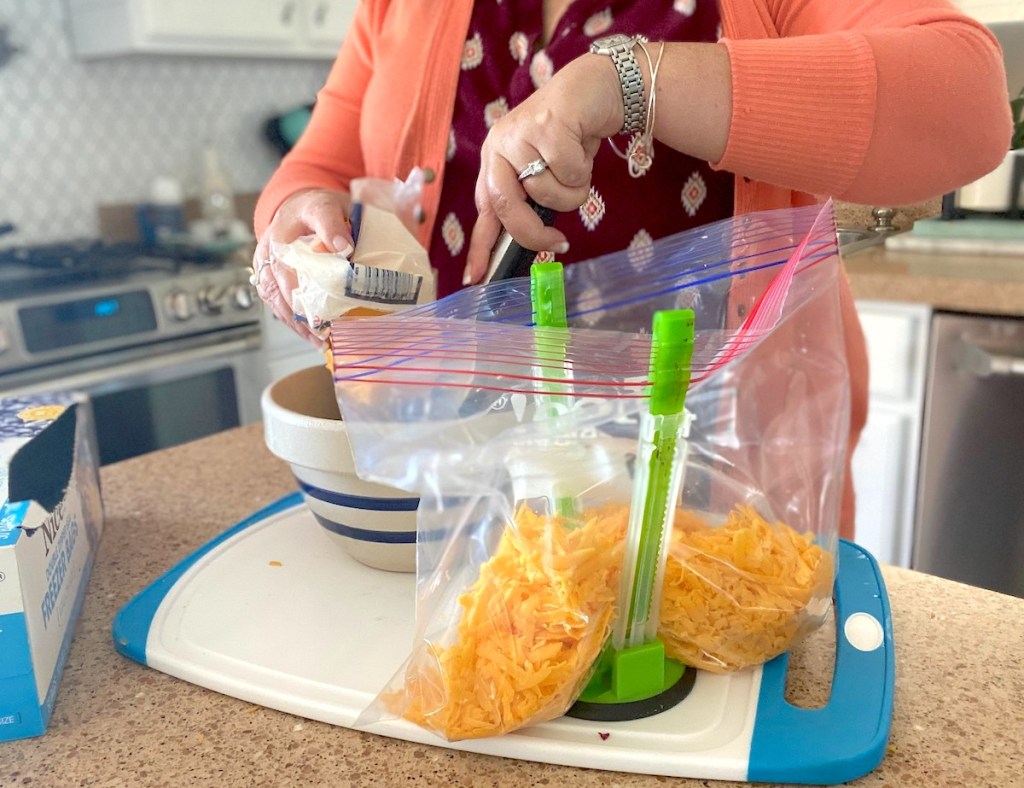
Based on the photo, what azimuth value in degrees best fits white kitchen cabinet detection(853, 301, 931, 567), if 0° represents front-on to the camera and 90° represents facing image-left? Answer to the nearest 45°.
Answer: approximately 45°

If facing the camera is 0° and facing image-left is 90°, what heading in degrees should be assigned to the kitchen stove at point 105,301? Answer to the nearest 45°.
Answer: approximately 315°

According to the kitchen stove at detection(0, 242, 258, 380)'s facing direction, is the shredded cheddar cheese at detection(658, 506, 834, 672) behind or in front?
in front

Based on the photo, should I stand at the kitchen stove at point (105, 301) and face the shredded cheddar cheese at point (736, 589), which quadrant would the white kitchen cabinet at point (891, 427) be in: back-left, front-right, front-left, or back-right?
front-left

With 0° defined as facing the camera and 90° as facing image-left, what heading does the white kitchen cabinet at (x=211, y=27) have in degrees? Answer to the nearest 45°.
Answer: approximately 315°

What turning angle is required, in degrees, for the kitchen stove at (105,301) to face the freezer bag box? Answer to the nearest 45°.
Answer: approximately 45° to its right

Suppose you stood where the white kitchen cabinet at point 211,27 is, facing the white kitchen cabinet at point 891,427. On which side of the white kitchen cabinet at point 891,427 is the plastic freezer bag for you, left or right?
right

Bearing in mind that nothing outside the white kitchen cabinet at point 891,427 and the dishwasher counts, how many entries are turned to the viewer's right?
0

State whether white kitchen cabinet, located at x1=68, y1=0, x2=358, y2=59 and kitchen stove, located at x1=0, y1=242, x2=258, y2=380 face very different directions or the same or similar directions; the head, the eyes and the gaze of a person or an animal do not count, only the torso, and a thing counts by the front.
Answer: same or similar directions

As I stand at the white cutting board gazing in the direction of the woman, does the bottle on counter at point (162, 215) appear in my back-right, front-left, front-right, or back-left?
front-left

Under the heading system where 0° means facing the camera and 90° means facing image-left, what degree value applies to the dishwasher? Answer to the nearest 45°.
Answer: approximately 45°
